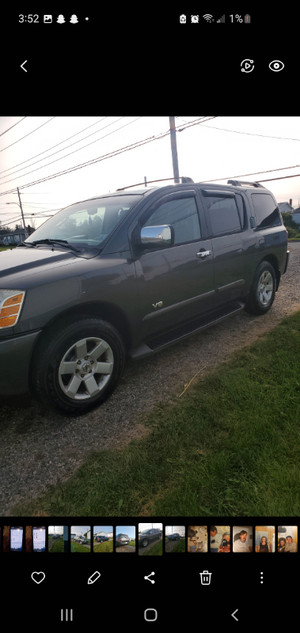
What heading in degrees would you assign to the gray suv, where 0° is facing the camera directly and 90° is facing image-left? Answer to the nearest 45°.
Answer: approximately 45°
